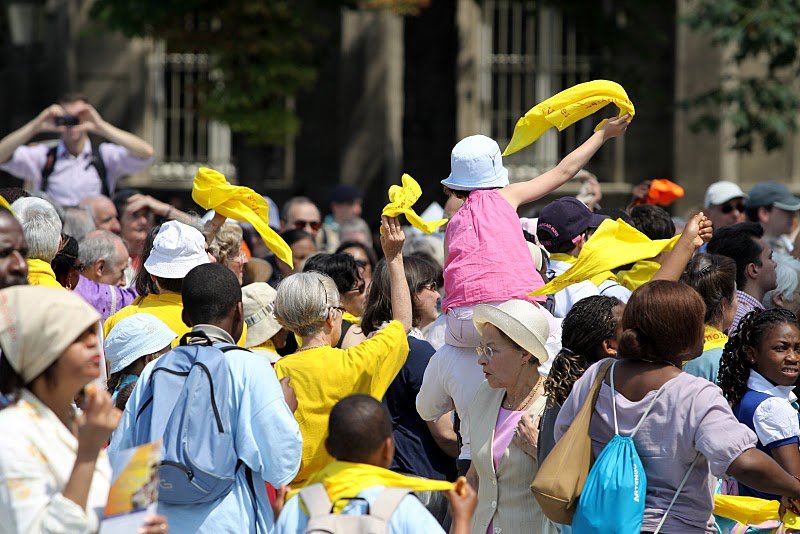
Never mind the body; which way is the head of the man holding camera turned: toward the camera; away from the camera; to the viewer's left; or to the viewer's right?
toward the camera

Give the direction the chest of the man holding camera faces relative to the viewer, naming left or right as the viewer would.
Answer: facing the viewer

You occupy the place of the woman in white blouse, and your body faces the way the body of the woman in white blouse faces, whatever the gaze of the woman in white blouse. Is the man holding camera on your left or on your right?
on your left

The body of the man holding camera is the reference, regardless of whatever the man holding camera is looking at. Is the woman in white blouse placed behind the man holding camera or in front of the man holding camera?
in front

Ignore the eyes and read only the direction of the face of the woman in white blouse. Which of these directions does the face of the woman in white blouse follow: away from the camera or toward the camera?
toward the camera

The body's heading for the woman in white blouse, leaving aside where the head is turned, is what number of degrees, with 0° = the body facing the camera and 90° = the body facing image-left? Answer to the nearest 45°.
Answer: approximately 270°
